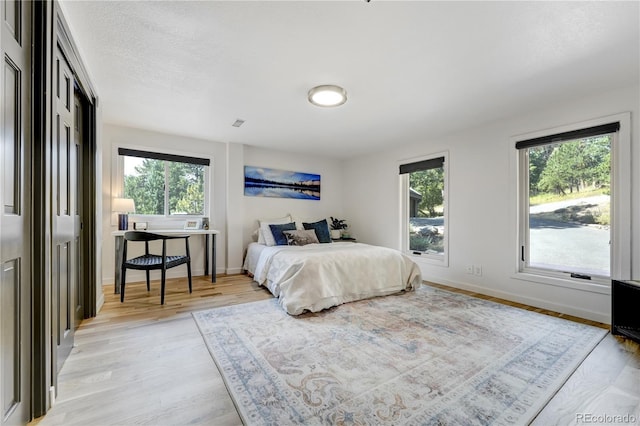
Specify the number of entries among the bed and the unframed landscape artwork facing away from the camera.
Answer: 0

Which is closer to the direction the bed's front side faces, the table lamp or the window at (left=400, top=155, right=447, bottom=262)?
the window

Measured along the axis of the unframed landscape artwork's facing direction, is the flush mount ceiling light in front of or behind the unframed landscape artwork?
in front

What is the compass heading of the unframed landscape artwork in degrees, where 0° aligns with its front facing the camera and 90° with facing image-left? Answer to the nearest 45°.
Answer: approximately 315°

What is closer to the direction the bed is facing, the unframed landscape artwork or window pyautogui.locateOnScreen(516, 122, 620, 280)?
the window

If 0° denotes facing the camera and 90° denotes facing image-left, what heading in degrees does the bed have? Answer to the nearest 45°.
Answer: approximately 315°

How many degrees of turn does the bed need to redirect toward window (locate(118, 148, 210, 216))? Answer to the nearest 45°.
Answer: approximately 135° to its right

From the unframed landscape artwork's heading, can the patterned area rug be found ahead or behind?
ahead
